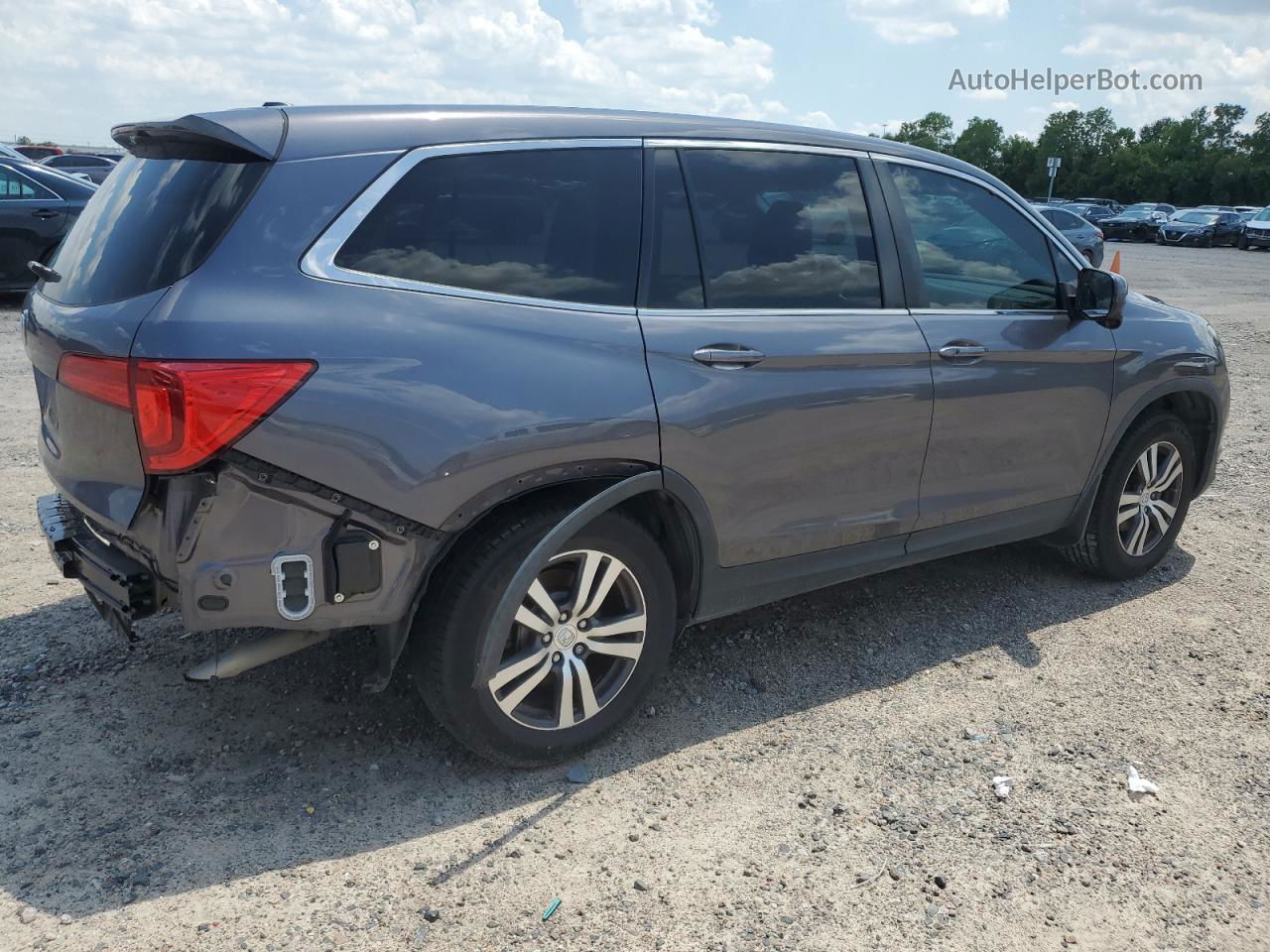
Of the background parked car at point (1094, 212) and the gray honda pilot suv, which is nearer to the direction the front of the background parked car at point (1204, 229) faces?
the gray honda pilot suv

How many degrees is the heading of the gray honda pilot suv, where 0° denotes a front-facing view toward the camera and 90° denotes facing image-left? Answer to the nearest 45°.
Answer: approximately 225°

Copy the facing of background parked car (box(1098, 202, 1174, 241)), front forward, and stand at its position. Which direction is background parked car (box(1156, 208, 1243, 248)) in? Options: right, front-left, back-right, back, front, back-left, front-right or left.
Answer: left

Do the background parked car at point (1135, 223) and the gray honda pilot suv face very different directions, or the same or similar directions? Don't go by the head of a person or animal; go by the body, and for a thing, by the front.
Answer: very different directions

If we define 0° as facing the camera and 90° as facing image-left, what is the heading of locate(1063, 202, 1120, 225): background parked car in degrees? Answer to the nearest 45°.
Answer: approximately 45°

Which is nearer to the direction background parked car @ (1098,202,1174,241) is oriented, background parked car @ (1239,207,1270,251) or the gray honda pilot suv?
the gray honda pilot suv

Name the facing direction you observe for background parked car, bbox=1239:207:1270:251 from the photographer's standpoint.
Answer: facing the viewer and to the left of the viewer

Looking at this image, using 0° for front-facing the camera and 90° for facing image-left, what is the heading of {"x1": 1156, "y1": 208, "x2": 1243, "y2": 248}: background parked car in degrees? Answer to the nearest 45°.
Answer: approximately 45°

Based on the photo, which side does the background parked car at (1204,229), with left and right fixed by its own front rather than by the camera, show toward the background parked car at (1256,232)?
left

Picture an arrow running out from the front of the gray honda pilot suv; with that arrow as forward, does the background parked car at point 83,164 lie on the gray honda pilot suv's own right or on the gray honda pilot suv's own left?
on the gray honda pilot suv's own left
